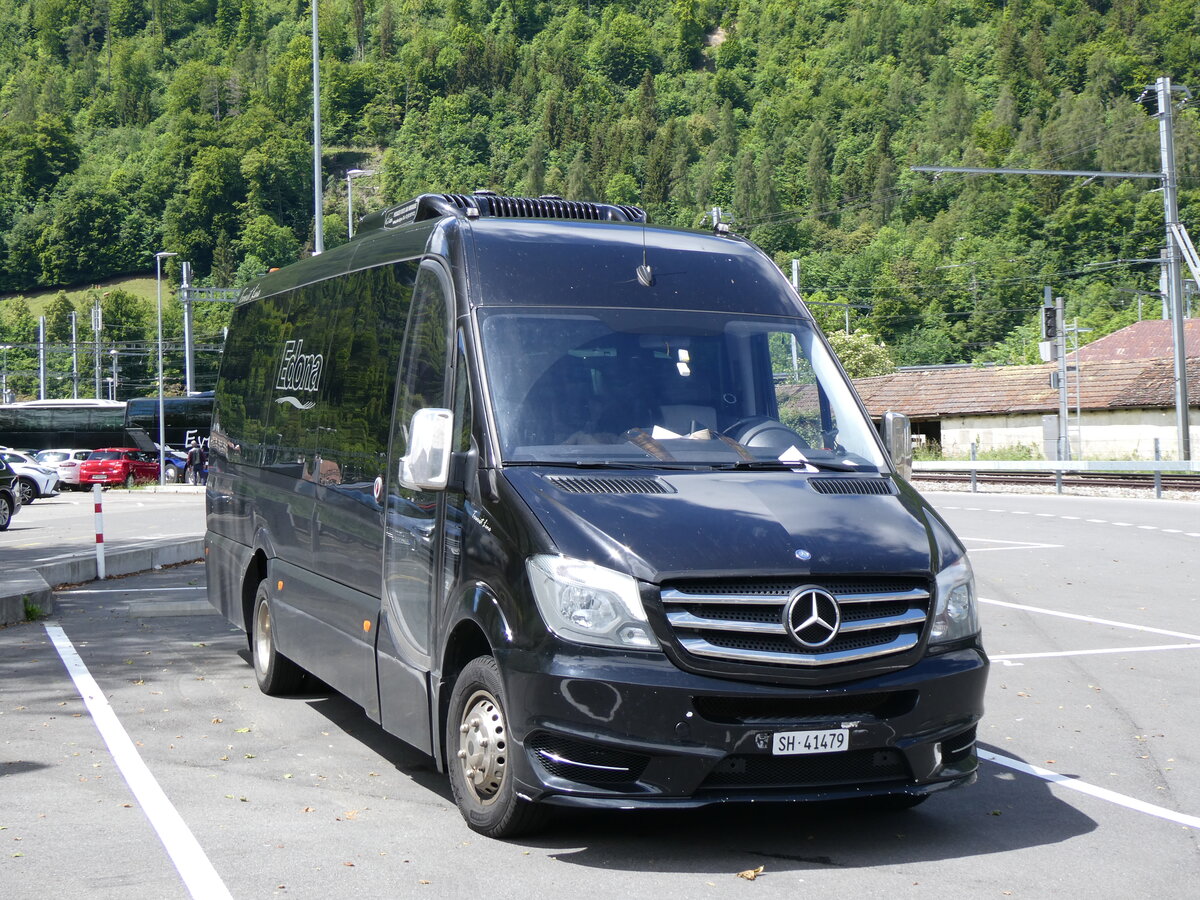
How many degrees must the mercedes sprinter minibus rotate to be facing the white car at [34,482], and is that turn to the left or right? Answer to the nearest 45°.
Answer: approximately 180°

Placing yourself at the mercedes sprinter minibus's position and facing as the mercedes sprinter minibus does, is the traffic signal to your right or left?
on your left

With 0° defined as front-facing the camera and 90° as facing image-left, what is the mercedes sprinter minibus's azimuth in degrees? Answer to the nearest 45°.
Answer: approximately 315°

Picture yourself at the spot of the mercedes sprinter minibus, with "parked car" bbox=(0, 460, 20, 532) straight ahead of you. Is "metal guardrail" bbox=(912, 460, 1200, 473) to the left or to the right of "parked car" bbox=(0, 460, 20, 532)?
right
